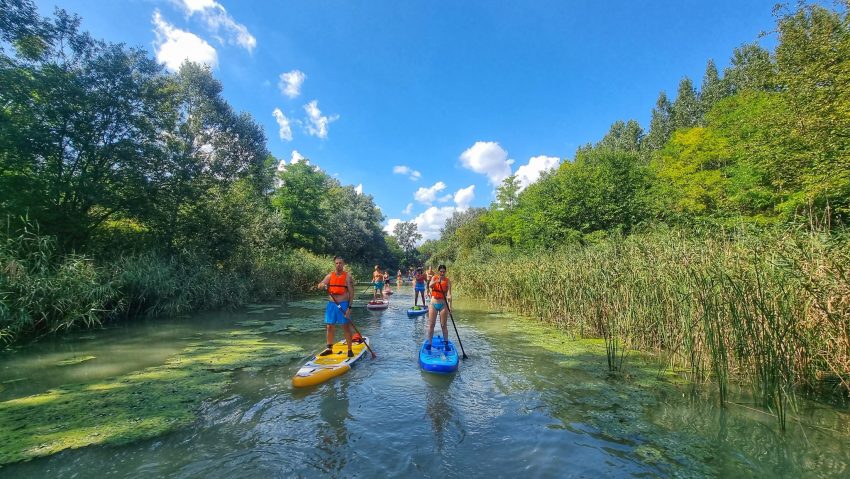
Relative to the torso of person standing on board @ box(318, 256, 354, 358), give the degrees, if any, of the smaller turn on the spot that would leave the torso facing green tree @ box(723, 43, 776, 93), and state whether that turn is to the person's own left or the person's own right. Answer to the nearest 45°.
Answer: approximately 135° to the person's own left

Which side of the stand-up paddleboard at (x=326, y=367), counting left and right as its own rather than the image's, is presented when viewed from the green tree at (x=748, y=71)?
back

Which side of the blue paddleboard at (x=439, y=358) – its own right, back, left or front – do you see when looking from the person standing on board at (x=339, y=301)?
right

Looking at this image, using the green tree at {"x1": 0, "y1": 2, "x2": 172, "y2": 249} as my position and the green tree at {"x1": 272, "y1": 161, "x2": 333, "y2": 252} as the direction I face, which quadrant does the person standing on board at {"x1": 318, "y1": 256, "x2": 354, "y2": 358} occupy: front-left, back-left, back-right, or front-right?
back-right

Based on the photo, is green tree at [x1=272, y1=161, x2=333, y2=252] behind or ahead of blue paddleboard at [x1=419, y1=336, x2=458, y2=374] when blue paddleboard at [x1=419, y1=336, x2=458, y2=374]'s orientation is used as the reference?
behind

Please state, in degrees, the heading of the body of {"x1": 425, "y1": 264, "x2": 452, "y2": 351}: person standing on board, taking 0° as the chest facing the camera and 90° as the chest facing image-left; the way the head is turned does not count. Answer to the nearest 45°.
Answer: approximately 0°

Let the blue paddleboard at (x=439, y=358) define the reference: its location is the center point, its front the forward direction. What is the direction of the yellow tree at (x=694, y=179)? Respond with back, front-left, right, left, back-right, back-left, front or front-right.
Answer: back-left

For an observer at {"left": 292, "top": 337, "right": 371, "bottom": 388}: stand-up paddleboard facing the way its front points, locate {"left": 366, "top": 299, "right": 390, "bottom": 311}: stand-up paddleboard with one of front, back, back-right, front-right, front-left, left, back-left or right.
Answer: back-right

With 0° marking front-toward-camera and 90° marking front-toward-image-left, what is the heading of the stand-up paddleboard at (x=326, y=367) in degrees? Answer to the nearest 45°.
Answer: approximately 45°

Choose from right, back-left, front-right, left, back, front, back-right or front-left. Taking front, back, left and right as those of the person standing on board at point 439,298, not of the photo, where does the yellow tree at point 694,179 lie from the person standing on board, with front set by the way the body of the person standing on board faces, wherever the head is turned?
back-left
